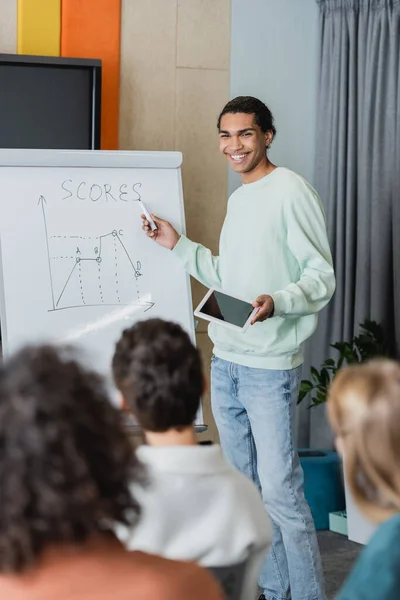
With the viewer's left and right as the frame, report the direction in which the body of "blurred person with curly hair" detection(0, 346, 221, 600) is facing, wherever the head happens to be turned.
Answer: facing away from the viewer

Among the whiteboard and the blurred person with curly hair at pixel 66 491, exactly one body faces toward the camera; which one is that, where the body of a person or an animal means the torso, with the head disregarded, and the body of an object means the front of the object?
the whiteboard

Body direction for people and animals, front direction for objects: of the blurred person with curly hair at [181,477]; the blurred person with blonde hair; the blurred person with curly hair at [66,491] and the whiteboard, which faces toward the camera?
the whiteboard

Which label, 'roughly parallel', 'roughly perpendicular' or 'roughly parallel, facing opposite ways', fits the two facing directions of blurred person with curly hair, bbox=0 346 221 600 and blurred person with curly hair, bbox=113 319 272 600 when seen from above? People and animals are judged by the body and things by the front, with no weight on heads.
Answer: roughly parallel

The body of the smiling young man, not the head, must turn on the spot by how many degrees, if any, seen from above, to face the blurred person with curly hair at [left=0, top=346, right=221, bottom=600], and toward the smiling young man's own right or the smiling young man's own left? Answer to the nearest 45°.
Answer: approximately 45° to the smiling young man's own left

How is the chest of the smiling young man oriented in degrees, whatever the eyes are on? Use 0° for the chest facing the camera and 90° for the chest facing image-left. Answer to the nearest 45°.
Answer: approximately 45°

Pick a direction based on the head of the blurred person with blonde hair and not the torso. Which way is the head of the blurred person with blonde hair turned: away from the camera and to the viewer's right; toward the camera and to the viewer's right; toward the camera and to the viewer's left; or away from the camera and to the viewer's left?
away from the camera and to the viewer's left

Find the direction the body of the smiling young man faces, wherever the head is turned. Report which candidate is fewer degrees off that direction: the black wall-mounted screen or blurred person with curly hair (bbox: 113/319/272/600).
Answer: the blurred person with curly hair

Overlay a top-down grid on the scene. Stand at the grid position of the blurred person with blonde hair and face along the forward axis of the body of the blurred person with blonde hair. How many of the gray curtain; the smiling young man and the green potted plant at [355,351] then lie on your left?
0

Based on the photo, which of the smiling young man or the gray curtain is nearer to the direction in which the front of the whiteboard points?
the smiling young man

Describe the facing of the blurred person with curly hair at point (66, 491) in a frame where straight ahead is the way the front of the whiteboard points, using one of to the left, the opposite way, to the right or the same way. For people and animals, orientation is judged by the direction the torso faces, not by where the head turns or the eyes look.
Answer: the opposite way

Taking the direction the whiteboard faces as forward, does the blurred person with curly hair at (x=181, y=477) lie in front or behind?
in front

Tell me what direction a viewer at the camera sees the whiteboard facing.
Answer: facing the viewer

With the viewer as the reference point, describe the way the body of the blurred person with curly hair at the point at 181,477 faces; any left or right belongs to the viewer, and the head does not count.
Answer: facing away from the viewer
